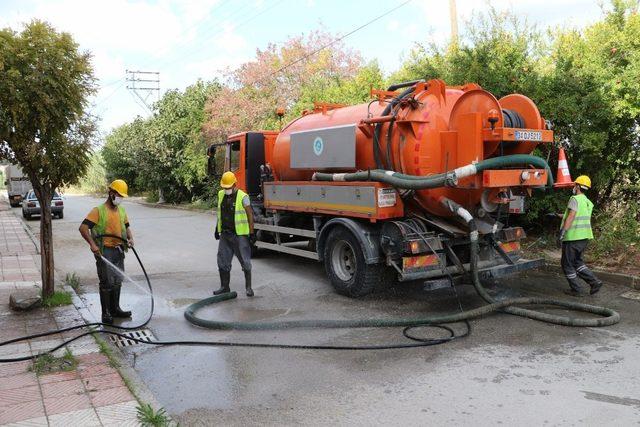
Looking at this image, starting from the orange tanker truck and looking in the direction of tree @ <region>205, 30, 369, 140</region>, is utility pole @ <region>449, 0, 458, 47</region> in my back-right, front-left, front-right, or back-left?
front-right

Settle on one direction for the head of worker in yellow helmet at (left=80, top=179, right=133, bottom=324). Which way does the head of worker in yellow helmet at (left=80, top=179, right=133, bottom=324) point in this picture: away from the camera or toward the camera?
toward the camera

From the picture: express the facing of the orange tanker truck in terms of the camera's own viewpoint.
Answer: facing away from the viewer and to the left of the viewer

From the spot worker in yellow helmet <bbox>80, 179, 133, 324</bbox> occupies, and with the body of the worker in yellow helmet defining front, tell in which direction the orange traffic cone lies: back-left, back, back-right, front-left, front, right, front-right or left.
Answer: front-left

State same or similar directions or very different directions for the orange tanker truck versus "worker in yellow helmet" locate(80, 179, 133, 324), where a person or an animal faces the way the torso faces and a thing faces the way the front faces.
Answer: very different directions

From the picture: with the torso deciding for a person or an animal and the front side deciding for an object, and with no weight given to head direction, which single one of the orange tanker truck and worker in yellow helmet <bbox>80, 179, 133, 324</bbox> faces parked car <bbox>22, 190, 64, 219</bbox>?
the orange tanker truck

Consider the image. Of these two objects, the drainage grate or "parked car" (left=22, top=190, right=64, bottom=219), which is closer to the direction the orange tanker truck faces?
the parked car

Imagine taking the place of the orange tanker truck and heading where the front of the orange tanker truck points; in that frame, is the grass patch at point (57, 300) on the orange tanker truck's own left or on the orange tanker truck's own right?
on the orange tanker truck's own left

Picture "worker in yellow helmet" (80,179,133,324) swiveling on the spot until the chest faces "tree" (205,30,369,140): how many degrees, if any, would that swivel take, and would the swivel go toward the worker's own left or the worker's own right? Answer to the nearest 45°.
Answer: approximately 135° to the worker's own left

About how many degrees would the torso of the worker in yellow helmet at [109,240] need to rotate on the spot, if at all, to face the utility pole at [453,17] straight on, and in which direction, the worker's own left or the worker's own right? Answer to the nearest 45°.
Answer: approximately 90° to the worker's own left

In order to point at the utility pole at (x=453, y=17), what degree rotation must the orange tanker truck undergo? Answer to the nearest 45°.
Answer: approximately 45° to its right

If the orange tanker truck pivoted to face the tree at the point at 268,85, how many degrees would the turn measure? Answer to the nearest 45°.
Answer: approximately 45° to its right

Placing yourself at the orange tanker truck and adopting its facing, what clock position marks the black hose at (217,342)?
The black hose is roughly at 9 o'clock from the orange tanker truck.

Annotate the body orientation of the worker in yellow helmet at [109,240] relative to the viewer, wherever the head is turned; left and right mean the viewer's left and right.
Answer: facing the viewer and to the right of the viewer

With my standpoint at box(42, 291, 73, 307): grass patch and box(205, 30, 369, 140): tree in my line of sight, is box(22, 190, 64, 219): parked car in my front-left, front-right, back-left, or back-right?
front-left
